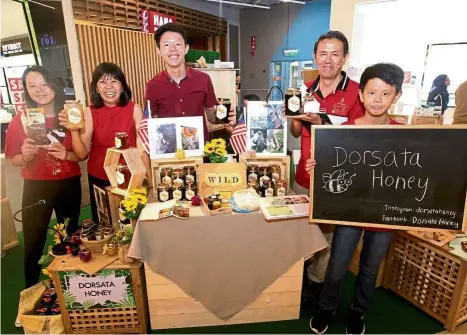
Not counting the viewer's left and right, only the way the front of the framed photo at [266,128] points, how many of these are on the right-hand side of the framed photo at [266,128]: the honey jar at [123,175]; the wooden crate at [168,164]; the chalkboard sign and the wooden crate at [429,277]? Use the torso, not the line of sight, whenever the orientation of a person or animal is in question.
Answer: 2

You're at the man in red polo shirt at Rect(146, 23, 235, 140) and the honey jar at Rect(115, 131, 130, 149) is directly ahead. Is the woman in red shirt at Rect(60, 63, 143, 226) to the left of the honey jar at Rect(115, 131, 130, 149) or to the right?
right

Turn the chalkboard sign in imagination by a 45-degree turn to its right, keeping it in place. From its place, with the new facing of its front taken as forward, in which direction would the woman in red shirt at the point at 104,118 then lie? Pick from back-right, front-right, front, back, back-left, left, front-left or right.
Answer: front-right

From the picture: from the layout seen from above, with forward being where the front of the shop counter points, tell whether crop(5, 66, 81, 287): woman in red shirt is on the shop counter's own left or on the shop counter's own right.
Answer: on the shop counter's own right

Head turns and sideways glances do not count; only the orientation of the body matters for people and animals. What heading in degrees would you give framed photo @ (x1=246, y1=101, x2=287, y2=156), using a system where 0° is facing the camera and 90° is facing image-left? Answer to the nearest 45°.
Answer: approximately 0°
